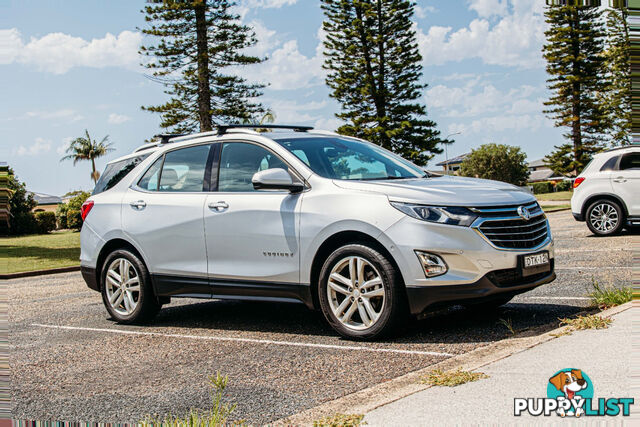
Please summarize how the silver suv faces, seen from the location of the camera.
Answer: facing the viewer and to the right of the viewer

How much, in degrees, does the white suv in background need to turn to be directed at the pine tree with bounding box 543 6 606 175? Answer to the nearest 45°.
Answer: approximately 90° to its left

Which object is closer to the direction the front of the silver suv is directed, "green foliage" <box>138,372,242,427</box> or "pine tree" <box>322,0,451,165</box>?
the green foliage

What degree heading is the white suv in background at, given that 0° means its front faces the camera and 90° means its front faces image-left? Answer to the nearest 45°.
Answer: approximately 270°

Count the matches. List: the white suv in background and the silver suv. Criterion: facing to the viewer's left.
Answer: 0

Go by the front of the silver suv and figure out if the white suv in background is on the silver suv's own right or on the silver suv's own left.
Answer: on the silver suv's own left

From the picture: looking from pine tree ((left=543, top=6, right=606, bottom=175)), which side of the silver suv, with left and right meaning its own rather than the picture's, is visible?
left

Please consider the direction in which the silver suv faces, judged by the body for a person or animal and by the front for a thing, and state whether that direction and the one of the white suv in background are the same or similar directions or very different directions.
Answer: same or similar directions

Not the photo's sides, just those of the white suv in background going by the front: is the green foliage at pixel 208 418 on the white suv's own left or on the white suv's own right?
on the white suv's own right
